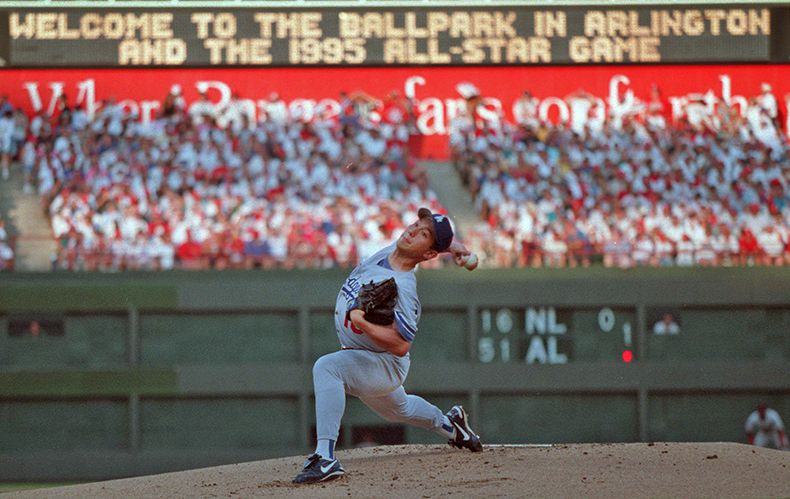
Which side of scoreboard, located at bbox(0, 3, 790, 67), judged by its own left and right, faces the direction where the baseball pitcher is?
front

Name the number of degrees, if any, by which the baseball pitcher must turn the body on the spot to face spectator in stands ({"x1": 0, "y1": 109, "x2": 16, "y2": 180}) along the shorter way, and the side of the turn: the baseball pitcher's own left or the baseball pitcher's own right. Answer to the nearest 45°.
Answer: approximately 90° to the baseball pitcher's own right

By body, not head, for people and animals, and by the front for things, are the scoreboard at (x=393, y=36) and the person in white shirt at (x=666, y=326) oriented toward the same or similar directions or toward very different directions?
same or similar directions

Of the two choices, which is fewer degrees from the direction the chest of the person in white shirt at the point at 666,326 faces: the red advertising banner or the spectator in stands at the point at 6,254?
the spectator in stands

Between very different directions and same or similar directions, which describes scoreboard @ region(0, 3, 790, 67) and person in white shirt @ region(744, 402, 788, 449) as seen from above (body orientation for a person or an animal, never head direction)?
same or similar directions

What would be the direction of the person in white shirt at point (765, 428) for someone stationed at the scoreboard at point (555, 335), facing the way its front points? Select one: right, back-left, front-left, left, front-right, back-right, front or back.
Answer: left

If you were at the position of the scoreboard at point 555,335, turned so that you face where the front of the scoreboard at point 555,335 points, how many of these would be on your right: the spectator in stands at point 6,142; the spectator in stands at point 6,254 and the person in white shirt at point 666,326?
2

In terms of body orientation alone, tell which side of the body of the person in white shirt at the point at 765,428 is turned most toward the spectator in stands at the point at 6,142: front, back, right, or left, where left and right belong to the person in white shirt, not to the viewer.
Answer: right

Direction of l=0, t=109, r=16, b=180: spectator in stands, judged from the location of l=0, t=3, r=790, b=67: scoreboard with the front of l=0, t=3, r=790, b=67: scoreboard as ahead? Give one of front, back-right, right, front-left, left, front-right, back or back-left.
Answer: right

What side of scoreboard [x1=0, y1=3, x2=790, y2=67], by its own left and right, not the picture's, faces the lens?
front

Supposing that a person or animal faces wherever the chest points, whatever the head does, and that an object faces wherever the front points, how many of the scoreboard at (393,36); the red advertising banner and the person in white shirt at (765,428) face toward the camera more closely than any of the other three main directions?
3

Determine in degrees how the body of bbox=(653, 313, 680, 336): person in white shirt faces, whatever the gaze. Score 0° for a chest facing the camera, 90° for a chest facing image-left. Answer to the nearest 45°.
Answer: approximately 0°

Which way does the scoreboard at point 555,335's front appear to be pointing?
toward the camera
